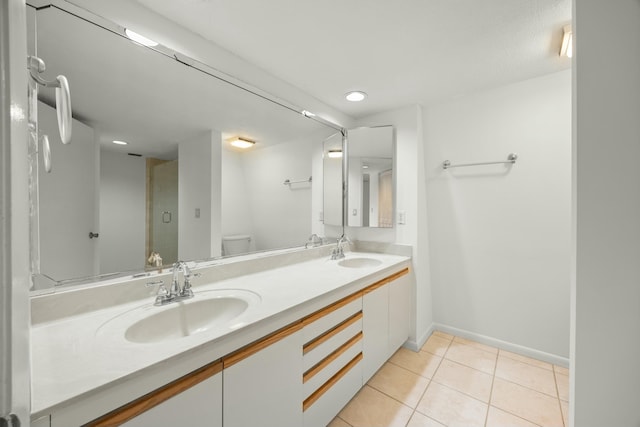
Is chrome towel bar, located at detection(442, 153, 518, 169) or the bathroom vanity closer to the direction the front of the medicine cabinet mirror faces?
the bathroom vanity

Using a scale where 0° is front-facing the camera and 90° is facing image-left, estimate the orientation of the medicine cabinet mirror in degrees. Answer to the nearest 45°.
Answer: approximately 45°

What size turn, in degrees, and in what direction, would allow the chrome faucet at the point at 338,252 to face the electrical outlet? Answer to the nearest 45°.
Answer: approximately 45° to its left

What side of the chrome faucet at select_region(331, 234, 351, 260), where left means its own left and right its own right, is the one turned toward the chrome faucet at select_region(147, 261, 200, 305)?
right

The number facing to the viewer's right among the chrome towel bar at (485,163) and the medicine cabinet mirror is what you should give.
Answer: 0

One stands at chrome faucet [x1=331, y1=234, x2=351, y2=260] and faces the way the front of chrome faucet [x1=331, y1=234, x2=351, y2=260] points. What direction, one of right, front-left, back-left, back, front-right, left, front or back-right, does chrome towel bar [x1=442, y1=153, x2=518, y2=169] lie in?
front-left

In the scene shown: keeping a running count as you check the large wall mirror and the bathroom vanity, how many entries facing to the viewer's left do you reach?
0
